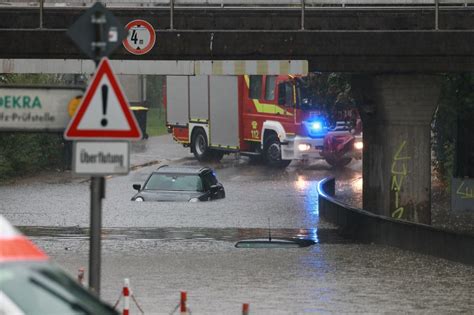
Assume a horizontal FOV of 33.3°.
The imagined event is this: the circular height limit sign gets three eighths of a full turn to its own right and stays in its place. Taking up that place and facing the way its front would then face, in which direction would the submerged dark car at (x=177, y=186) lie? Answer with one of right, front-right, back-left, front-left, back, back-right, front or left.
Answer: front-right

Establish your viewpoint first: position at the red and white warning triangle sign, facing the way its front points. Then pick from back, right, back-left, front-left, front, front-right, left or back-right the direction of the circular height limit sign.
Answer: back

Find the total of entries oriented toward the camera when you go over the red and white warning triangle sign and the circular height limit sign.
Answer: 2

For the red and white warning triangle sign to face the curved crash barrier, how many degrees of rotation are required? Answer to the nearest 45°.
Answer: approximately 135° to its left

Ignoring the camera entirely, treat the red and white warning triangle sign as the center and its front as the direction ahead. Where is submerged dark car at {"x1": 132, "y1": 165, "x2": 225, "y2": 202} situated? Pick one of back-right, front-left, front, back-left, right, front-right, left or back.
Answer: back

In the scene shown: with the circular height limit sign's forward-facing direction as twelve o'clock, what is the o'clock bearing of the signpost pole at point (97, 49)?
The signpost pole is roughly at 12 o'clock from the circular height limit sign.

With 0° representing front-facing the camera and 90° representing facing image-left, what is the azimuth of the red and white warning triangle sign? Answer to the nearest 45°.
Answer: approximately 0°

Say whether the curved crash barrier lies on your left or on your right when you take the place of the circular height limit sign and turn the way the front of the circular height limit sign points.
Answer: on your left

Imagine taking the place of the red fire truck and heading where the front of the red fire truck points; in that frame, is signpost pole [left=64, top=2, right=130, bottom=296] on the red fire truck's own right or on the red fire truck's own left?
on the red fire truck's own right
